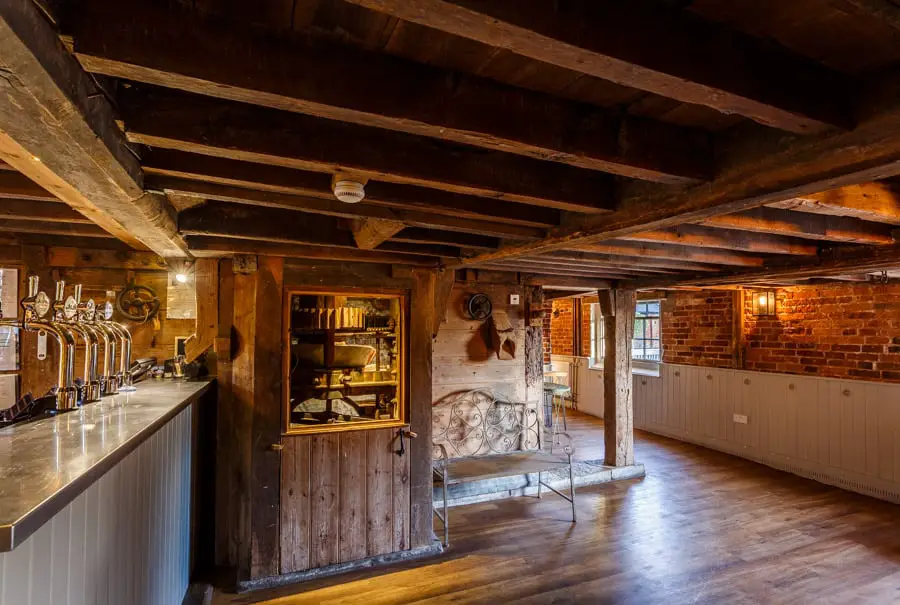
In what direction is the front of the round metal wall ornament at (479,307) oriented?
toward the camera

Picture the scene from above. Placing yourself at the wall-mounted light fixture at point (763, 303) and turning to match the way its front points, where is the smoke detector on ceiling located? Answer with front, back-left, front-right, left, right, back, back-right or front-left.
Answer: front-left

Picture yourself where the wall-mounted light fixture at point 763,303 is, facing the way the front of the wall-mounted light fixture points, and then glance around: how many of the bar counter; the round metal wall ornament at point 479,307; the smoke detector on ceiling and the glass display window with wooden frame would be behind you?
0

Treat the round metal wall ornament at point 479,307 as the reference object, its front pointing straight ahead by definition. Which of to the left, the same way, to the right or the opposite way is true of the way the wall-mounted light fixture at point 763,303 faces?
to the right

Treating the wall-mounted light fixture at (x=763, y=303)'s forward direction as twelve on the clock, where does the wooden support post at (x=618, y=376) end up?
The wooden support post is roughly at 12 o'clock from the wall-mounted light fixture.

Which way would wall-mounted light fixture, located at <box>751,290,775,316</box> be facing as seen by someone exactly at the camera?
facing the viewer and to the left of the viewer

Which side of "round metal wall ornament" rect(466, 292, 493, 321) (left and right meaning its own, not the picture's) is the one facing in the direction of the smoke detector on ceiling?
front

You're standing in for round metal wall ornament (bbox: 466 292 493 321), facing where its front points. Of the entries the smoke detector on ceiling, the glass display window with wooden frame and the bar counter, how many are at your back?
0

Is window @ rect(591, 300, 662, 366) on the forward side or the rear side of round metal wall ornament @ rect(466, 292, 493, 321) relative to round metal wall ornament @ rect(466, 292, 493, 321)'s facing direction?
on the rear side

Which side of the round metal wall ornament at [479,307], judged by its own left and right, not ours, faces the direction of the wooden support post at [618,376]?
left

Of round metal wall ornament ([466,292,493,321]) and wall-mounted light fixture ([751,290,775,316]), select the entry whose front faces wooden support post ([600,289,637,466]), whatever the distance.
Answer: the wall-mounted light fixture

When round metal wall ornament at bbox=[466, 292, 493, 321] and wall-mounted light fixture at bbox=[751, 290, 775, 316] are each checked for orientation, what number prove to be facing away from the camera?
0

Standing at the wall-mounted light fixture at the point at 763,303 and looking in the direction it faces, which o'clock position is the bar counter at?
The bar counter is roughly at 11 o'clock from the wall-mounted light fixture.

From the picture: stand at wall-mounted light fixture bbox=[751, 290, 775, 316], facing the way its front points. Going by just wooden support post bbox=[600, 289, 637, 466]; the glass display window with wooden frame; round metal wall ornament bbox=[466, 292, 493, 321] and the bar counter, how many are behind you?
0

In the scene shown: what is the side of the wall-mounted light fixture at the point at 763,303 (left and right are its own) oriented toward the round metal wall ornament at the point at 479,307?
front

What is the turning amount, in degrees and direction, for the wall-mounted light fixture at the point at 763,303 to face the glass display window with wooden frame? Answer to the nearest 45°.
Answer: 0° — it already faces it

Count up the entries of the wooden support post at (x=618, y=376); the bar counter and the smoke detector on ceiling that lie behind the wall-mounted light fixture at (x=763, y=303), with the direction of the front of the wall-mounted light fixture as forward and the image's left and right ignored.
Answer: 0
